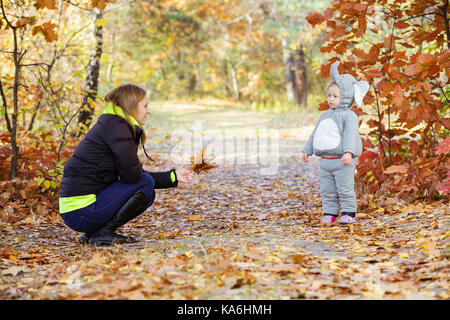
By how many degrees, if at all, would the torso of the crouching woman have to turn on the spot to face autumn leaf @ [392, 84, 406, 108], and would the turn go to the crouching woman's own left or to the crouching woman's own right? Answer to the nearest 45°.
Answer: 0° — they already face it

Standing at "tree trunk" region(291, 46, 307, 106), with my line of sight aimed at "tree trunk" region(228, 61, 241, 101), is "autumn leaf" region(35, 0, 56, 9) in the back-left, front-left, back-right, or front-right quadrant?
back-left

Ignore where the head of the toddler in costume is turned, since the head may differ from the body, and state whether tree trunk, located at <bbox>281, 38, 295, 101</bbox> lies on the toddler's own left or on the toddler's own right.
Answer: on the toddler's own right

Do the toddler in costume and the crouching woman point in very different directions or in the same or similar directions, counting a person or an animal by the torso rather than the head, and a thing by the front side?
very different directions

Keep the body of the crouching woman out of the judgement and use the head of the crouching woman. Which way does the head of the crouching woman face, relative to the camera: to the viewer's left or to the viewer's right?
to the viewer's right

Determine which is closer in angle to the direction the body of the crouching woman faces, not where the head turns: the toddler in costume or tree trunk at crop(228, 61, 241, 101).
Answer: the toddler in costume

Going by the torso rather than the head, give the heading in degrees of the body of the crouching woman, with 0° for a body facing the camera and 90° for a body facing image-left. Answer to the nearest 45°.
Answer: approximately 270°

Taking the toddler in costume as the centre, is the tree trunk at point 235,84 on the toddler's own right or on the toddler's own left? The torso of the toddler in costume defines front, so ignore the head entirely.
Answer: on the toddler's own right

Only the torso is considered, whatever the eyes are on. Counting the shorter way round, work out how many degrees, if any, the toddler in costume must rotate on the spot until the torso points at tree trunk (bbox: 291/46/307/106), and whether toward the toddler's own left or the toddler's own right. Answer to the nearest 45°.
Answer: approximately 135° to the toddler's own right

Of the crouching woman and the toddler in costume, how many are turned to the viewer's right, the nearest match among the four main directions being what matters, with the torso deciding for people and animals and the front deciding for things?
1

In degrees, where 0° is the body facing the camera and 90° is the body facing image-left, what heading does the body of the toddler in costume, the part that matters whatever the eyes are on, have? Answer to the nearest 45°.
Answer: approximately 45°

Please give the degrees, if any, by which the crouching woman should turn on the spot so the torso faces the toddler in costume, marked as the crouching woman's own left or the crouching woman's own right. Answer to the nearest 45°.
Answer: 0° — they already face them
